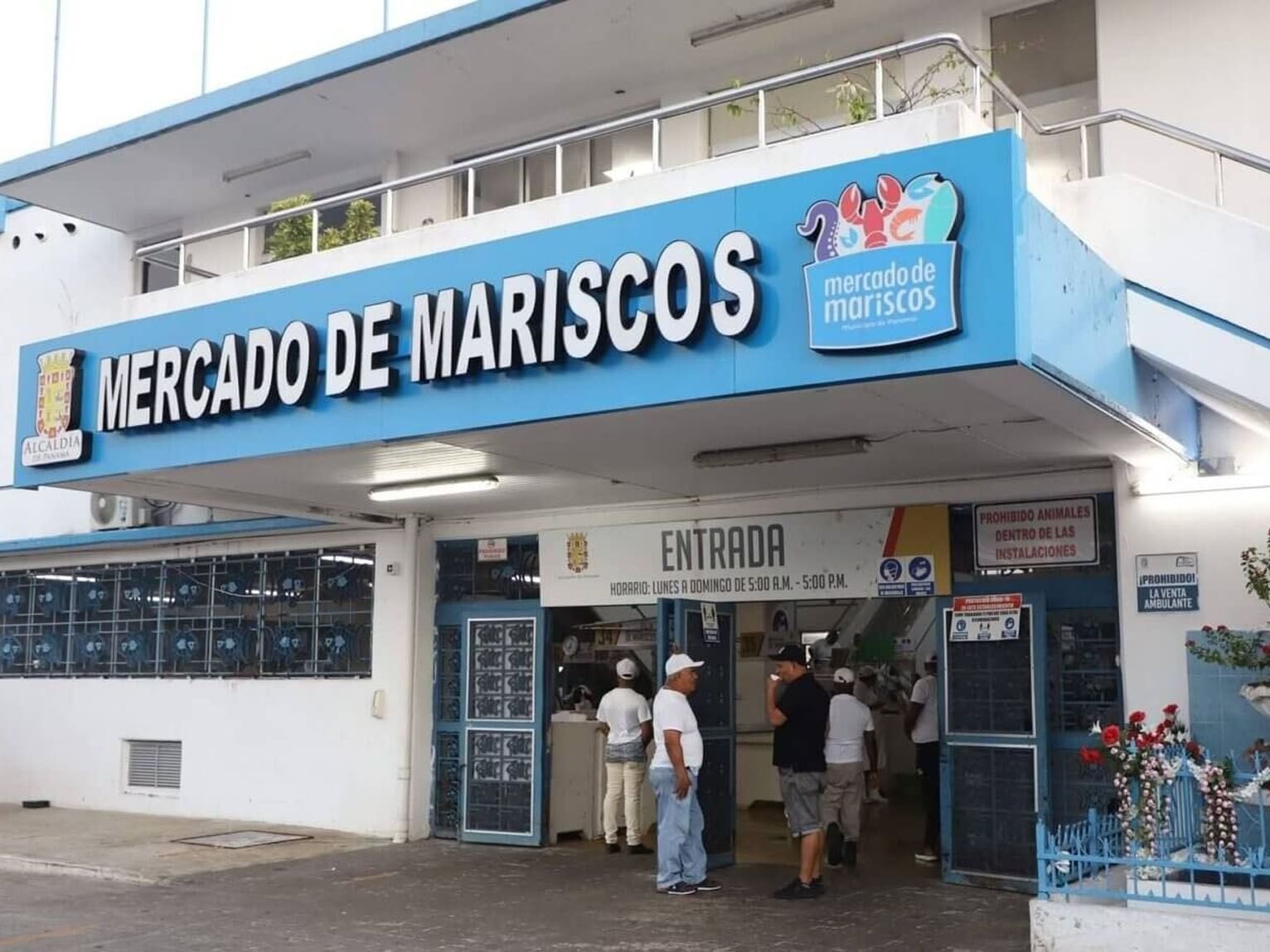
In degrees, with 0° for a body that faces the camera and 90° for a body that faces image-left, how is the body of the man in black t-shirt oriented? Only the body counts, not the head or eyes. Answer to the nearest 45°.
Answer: approximately 90°

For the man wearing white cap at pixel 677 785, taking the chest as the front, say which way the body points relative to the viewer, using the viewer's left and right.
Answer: facing to the right of the viewer

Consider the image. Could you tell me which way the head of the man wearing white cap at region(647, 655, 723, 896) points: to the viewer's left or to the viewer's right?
to the viewer's right

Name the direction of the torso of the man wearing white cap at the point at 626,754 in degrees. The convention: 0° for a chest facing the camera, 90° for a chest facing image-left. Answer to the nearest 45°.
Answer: approximately 180°

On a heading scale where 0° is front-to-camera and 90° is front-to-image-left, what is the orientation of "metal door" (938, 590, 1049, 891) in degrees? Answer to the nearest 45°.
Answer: approximately 0°

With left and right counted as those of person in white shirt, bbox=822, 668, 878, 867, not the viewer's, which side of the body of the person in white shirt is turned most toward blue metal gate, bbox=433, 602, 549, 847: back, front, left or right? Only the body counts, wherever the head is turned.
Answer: left

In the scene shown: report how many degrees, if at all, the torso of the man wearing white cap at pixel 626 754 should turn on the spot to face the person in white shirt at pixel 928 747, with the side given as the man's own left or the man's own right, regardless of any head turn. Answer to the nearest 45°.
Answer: approximately 90° to the man's own right

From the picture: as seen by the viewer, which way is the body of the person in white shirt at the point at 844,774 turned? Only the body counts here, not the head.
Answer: away from the camera

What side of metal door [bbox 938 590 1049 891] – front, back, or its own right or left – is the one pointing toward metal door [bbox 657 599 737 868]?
right
